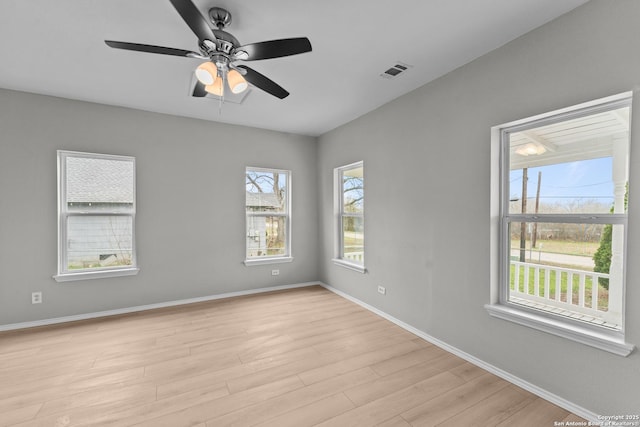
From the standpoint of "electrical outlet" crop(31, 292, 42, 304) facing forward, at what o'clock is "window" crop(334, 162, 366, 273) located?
The window is roughly at 10 o'clock from the electrical outlet.

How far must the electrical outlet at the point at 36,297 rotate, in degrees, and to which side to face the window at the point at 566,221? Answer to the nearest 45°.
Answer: approximately 45° to its left

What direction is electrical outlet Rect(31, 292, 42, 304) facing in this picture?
toward the camera

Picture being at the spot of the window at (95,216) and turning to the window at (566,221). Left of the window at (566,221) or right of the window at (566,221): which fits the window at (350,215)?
left

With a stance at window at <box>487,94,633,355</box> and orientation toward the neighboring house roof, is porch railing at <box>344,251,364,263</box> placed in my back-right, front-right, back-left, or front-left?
front-right

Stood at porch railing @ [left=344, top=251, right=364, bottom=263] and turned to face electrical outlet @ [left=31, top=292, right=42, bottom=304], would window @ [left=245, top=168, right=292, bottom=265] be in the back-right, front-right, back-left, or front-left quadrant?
front-right

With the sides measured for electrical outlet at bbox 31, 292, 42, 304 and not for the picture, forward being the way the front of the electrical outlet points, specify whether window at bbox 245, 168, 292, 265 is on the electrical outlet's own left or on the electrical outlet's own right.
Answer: on the electrical outlet's own left

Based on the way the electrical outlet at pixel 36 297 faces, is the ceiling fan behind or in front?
in front

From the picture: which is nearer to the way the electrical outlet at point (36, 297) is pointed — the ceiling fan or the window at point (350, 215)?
the ceiling fan

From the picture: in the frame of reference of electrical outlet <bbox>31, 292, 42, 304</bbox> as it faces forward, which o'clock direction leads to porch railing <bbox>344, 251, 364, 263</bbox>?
The porch railing is roughly at 10 o'clock from the electrical outlet.
